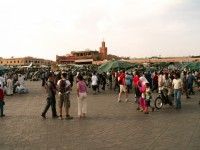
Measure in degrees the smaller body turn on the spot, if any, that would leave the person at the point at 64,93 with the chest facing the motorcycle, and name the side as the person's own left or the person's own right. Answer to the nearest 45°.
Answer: approximately 45° to the person's own right

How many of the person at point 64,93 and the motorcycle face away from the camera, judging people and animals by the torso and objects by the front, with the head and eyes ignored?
1

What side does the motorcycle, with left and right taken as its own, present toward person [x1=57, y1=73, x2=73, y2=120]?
front

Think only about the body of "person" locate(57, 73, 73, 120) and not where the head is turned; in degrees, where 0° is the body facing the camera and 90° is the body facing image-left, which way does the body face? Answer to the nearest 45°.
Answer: approximately 180°

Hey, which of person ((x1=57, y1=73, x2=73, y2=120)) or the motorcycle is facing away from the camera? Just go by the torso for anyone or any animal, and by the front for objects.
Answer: the person

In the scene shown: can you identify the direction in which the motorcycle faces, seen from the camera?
facing the viewer and to the left of the viewer
